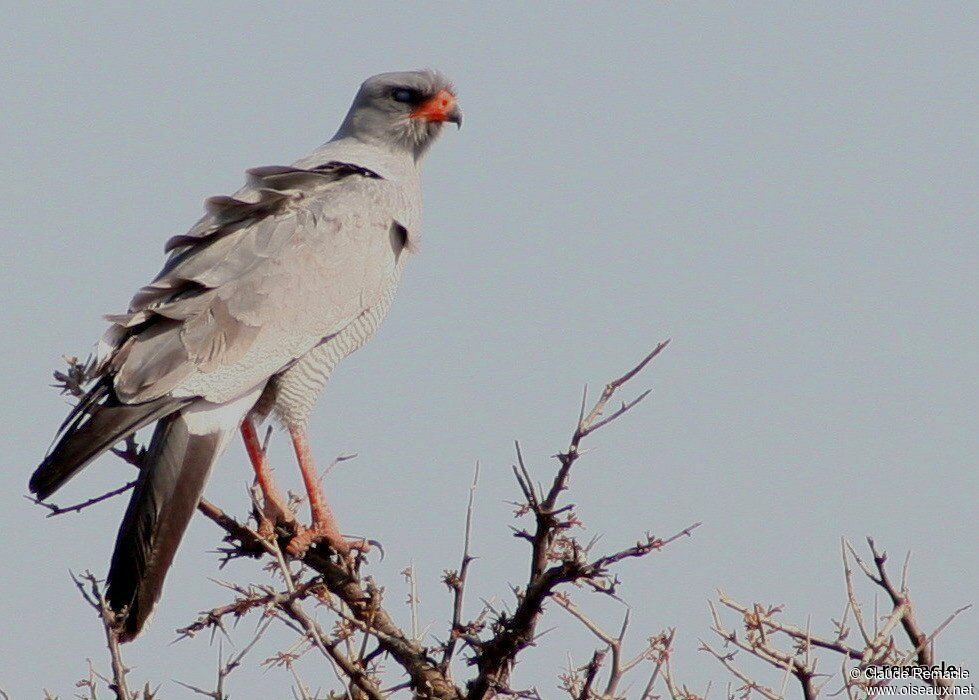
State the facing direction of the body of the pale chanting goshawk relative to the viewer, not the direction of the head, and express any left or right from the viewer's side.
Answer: facing to the right of the viewer
